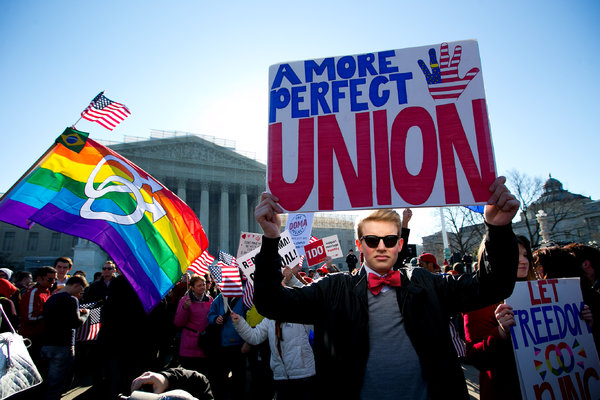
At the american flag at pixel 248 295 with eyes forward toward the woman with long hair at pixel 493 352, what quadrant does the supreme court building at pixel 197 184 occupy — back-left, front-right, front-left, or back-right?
back-left

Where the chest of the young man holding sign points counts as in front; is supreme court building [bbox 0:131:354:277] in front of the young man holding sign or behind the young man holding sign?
behind

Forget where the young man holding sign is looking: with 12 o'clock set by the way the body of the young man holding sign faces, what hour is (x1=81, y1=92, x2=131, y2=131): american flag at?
The american flag is roughly at 4 o'clock from the young man holding sign.

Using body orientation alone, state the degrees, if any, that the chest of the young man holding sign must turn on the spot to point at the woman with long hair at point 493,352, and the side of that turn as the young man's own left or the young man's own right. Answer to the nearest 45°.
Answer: approximately 135° to the young man's own left

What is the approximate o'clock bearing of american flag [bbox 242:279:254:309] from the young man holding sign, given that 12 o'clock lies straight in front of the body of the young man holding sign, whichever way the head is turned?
The american flag is roughly at 5 o'clock from the young man holding sign.

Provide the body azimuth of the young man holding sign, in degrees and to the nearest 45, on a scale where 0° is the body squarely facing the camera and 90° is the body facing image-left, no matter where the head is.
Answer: approximately 0°
